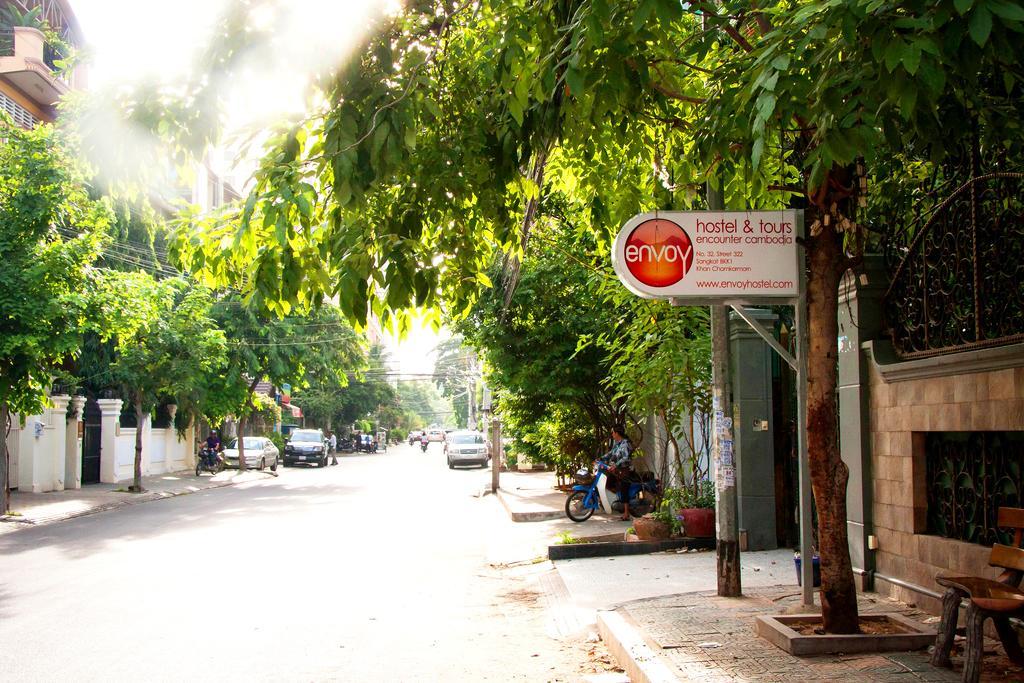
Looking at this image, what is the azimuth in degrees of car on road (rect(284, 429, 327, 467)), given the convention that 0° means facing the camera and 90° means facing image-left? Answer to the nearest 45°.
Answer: approximately 0°

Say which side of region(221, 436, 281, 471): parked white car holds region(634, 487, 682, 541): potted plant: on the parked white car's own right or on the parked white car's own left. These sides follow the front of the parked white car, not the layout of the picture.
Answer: on the parked white car's own left

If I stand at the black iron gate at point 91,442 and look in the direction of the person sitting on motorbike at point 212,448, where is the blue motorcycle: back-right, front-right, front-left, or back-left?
back-right

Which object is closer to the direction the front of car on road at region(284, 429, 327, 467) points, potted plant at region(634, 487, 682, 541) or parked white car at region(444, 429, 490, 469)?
the potted plant

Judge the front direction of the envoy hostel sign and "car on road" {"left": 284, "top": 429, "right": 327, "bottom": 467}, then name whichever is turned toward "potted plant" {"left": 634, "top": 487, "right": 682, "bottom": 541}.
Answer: the car on road

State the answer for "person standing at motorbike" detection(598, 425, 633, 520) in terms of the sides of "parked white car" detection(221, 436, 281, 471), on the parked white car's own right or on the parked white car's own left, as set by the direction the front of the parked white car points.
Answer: on the parked white car's own left

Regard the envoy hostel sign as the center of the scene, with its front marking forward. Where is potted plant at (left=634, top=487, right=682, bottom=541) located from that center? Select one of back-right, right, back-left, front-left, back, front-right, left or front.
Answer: back

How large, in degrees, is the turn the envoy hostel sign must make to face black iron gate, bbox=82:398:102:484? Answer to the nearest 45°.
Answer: approximately 135° to its right

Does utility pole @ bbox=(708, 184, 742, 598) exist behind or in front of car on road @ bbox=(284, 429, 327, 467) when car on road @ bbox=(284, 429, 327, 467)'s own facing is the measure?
in front

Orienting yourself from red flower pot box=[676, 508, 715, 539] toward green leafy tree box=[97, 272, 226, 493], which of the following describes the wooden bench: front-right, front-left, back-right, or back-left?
back-left

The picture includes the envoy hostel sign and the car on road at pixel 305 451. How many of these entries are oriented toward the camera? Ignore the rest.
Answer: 2

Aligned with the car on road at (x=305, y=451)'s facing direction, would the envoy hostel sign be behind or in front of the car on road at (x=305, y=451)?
in front
